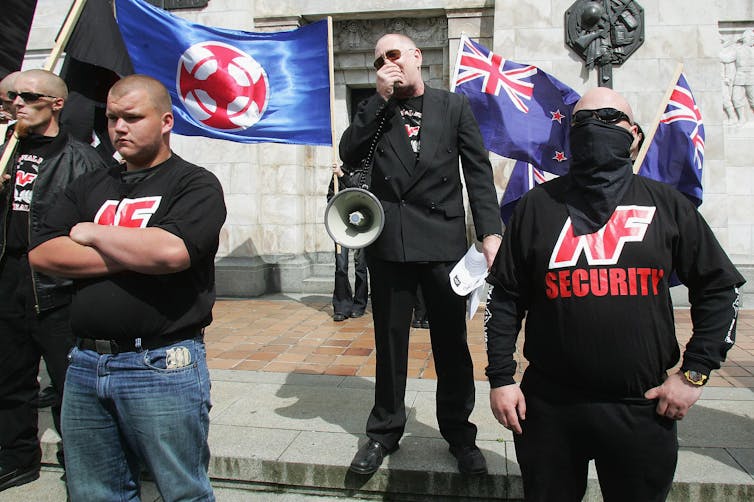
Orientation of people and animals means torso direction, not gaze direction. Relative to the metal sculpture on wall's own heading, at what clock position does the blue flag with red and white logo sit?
The blue flag with red and white logo is roughly at 1 o'clock from the metal sculpture on wall.

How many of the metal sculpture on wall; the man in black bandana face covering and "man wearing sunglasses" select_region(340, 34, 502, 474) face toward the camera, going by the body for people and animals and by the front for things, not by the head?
3

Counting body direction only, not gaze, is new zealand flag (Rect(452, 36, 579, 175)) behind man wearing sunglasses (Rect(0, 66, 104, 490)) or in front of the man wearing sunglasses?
behind

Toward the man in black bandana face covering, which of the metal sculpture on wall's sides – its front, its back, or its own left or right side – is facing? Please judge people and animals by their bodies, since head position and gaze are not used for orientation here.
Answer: front

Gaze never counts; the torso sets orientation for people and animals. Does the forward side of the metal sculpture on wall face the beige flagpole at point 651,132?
yes

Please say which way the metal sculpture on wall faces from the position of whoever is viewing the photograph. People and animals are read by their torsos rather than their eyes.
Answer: facing the viewer

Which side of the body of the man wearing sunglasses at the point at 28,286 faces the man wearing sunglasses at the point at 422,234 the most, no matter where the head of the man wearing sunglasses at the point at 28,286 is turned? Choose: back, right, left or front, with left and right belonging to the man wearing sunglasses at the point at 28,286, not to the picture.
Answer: left

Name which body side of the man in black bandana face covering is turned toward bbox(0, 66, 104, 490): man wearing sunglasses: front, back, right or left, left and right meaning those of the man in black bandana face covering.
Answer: right

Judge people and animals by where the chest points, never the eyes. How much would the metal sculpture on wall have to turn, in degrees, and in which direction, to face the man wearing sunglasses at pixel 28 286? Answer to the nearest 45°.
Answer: approximately 45° to its right

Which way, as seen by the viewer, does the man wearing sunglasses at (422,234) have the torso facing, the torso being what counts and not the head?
toward the camera

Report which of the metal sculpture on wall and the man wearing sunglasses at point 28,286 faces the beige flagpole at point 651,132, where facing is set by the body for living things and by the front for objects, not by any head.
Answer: the metal sculpture on wall
